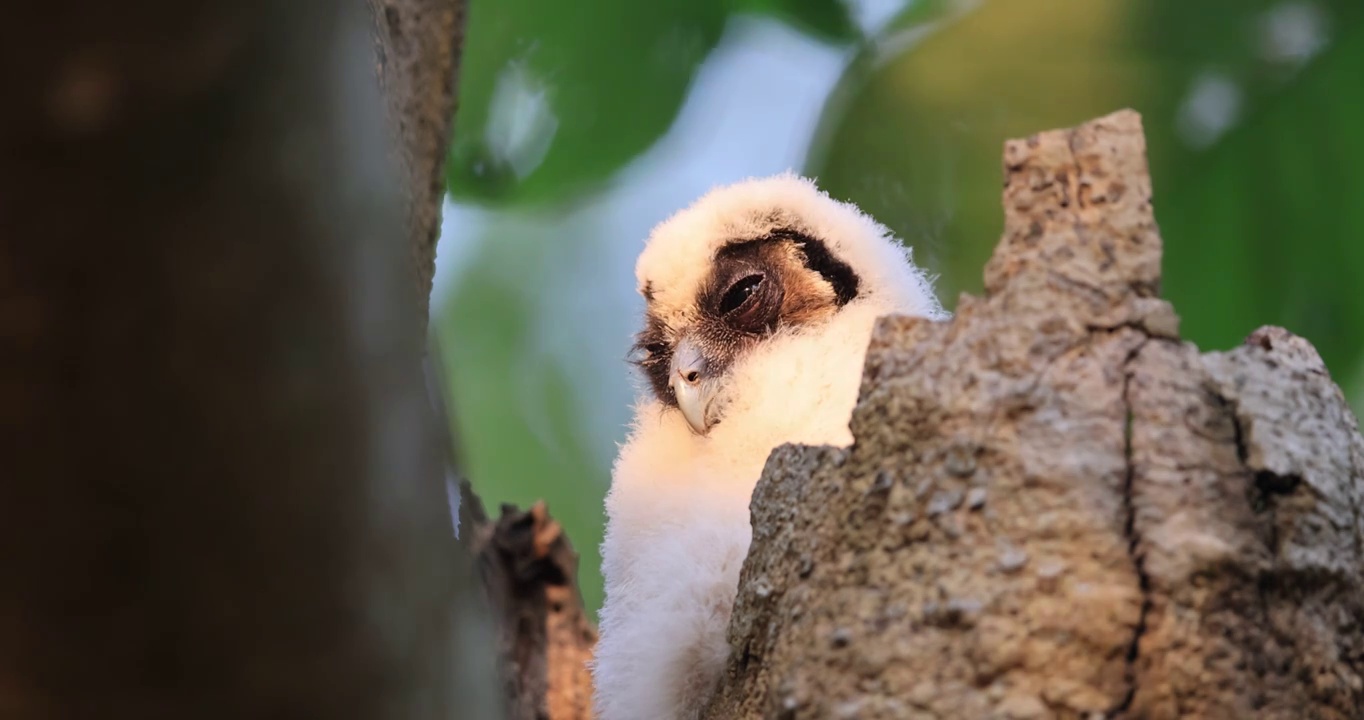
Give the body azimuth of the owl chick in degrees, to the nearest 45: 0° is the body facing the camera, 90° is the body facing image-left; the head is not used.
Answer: approximately 45°
